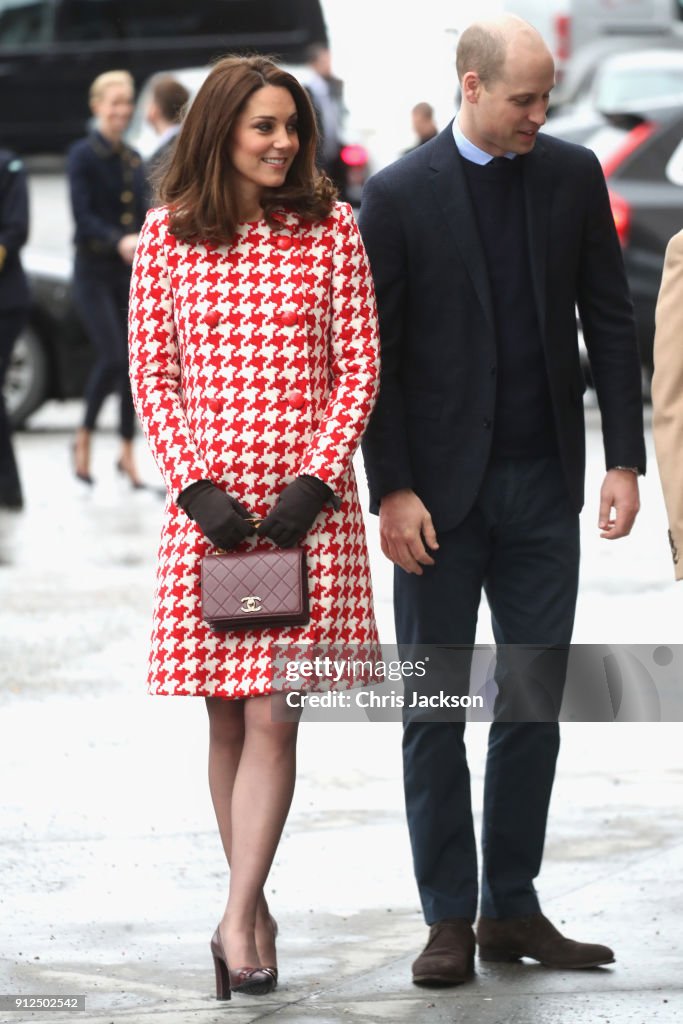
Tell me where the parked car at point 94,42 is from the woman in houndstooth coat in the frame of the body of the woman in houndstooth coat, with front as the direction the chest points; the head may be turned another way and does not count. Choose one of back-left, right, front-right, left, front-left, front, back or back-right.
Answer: back

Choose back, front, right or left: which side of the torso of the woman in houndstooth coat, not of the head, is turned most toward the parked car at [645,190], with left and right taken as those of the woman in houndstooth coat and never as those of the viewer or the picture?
back

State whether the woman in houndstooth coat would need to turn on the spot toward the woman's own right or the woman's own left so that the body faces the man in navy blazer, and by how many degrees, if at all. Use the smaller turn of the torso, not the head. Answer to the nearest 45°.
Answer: approximately 90° to the woman's own left

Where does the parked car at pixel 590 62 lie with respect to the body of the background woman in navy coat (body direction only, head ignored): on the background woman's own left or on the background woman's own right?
on the background woman's own left

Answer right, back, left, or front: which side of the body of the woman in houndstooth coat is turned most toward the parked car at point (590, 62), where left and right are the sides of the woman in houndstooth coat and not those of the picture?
back
